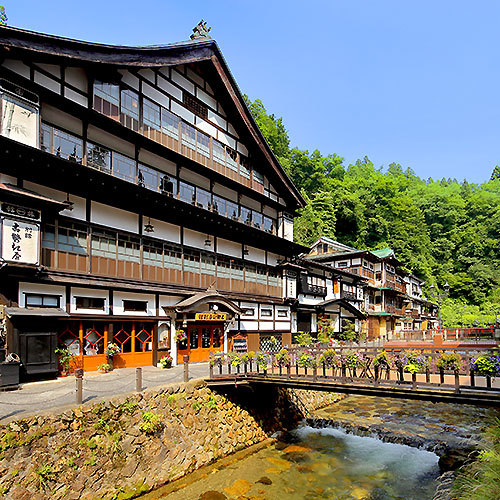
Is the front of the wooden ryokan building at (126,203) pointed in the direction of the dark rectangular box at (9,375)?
no

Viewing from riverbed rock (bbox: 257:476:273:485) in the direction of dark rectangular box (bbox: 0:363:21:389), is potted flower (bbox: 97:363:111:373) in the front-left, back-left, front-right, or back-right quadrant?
front-right

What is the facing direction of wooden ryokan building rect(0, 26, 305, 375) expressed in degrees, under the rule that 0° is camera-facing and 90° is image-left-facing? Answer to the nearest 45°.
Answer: approximately 315°

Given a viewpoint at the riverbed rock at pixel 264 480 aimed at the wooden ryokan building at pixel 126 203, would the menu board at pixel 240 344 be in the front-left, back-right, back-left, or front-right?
front-right
